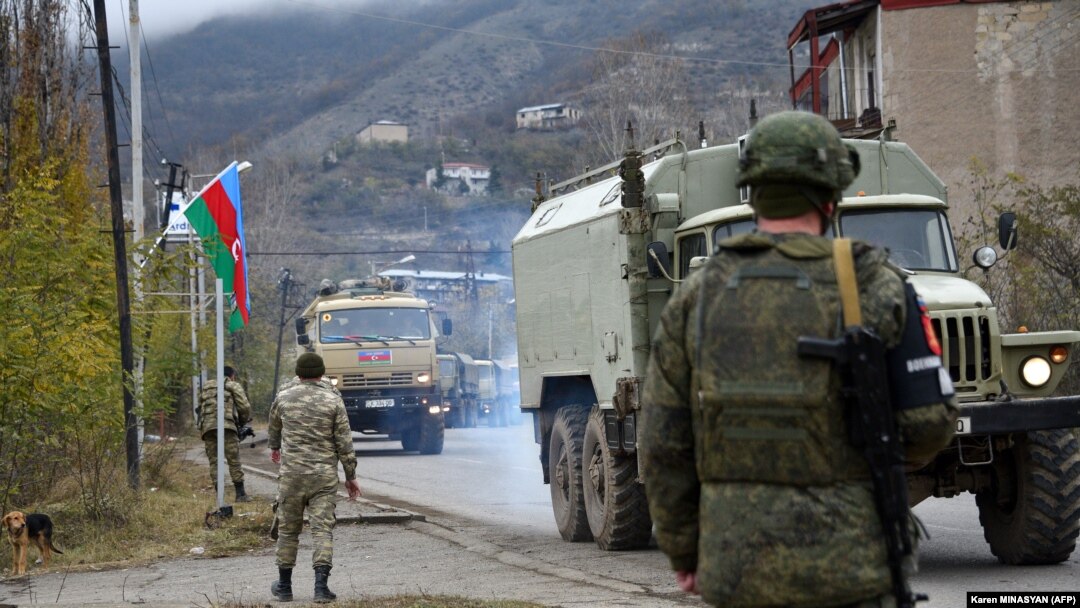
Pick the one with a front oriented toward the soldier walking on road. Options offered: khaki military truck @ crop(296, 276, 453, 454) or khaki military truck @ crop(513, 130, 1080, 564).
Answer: khaki military truck @ crop(296, 276, 453, 454)

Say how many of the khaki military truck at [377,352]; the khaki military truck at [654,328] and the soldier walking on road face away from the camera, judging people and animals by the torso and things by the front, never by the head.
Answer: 1

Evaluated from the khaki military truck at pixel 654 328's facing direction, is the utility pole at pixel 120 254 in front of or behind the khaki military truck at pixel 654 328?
behind

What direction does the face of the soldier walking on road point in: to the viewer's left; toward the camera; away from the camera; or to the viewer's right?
away from the camera

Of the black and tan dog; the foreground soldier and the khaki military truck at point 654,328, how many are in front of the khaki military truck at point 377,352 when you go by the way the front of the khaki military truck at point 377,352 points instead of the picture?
3

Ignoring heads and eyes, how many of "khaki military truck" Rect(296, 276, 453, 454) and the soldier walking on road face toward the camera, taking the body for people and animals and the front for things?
1

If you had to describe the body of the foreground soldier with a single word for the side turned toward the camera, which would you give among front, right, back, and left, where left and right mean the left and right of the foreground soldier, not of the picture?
back

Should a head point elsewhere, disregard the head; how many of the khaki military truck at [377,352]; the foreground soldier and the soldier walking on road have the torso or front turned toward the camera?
1

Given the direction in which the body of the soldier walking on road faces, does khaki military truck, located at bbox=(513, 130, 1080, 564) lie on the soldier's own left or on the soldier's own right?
on the soldier's own right

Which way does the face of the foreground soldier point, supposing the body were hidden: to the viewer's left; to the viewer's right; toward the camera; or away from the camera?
away from the camera

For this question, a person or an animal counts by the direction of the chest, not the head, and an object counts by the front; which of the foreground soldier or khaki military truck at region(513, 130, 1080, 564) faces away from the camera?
the foreground soldier

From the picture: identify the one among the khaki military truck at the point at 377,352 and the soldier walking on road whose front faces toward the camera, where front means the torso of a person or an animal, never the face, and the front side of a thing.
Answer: the khaki military truck

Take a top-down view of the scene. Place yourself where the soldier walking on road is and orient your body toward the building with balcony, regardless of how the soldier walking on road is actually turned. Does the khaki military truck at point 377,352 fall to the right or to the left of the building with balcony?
left

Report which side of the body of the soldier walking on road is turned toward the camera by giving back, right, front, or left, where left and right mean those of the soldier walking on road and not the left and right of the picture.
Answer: back

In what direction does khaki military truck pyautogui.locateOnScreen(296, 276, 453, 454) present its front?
toward the camera

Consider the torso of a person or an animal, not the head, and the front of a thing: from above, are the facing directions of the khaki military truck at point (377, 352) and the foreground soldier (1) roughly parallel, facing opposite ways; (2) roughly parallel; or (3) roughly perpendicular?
roughly parallel, facing opposite ways

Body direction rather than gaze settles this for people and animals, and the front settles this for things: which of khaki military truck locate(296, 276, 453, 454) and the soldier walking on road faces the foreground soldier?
the khaki military truck

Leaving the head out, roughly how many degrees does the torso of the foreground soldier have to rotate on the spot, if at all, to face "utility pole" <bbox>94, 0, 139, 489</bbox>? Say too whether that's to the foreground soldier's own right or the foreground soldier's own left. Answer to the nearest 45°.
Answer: approximately 45° to the foreground soldier's own left

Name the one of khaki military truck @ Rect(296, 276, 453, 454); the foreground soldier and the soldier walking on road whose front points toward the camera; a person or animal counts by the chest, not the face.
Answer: the khaki military truck

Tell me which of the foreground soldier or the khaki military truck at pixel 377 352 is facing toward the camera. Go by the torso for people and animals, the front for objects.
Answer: the khaki military truck
